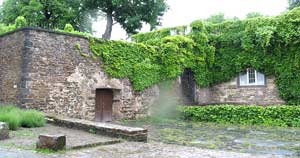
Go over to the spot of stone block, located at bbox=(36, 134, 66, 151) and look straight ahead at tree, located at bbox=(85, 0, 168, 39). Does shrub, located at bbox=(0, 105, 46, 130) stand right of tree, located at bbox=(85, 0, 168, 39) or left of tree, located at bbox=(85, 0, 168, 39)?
left

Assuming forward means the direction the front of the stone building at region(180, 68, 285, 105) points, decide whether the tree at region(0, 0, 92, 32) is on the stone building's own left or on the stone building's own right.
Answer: on the stone building's own right

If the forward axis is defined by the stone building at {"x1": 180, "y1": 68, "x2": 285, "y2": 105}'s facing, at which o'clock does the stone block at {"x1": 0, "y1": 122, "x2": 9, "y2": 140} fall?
The stone block is roughly at 1 o'clock from the stone building.

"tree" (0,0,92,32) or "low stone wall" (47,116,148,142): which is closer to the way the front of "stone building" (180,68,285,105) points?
the low stone wall

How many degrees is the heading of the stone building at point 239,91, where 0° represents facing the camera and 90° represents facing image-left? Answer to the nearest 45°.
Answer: approximately 0°

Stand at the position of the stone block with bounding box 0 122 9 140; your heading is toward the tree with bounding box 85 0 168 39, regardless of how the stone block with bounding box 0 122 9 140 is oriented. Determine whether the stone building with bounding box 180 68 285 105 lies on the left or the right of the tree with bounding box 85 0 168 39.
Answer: right

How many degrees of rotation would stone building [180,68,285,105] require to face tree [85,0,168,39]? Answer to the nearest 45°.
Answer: approximately 135° to its right

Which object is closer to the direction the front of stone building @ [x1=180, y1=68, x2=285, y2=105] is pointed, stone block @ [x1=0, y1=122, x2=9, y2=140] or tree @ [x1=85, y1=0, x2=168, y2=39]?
the stone block
